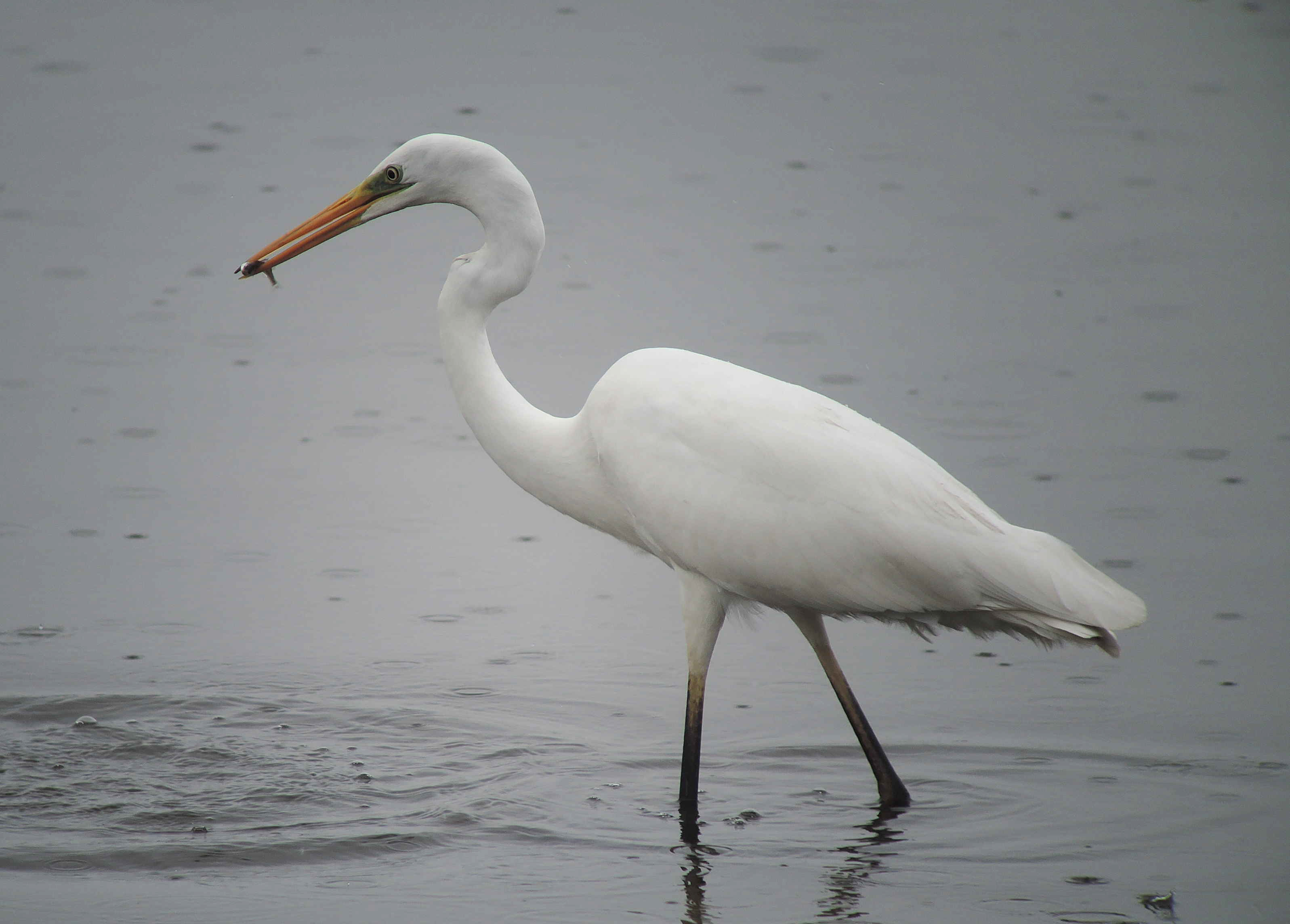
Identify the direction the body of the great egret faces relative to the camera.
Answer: to the viewer's left
